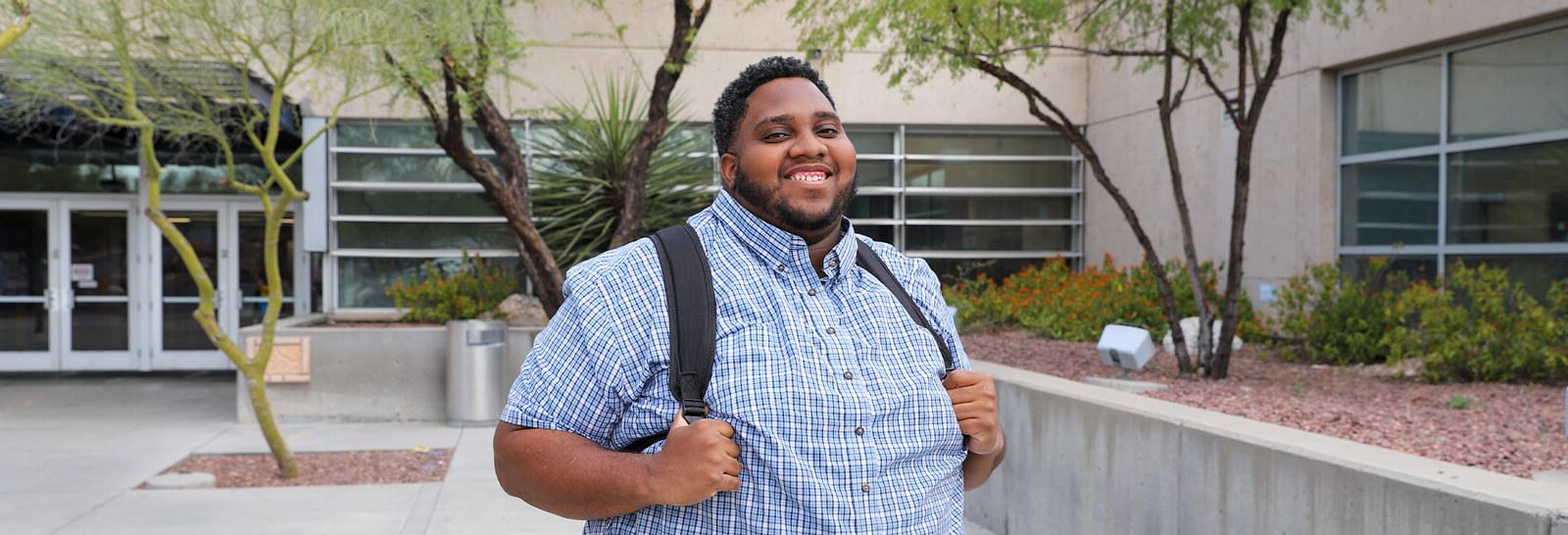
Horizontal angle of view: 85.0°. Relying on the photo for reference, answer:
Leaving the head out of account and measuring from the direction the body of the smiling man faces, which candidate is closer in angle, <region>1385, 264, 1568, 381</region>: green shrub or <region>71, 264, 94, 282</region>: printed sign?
the green shrub

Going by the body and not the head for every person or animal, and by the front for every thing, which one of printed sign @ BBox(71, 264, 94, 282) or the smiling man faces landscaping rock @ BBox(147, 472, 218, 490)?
the printed sign

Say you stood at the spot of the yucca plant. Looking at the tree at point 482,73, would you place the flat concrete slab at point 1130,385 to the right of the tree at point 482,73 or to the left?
left

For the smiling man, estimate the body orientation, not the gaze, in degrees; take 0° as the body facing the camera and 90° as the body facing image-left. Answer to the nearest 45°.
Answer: approximately 315°

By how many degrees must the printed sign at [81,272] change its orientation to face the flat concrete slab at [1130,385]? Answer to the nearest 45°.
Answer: approximately 45° to its left

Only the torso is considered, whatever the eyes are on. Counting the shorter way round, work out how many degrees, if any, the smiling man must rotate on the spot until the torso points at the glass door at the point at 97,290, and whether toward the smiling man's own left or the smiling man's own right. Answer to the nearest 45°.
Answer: approximately 180°

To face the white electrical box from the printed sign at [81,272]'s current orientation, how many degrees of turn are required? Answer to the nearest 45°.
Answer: approximately 45° to its left

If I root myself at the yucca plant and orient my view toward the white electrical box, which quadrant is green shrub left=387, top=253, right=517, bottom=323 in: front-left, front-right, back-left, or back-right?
back-right

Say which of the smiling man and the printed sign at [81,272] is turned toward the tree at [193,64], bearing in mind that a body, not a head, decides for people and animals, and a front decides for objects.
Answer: the printed sign
